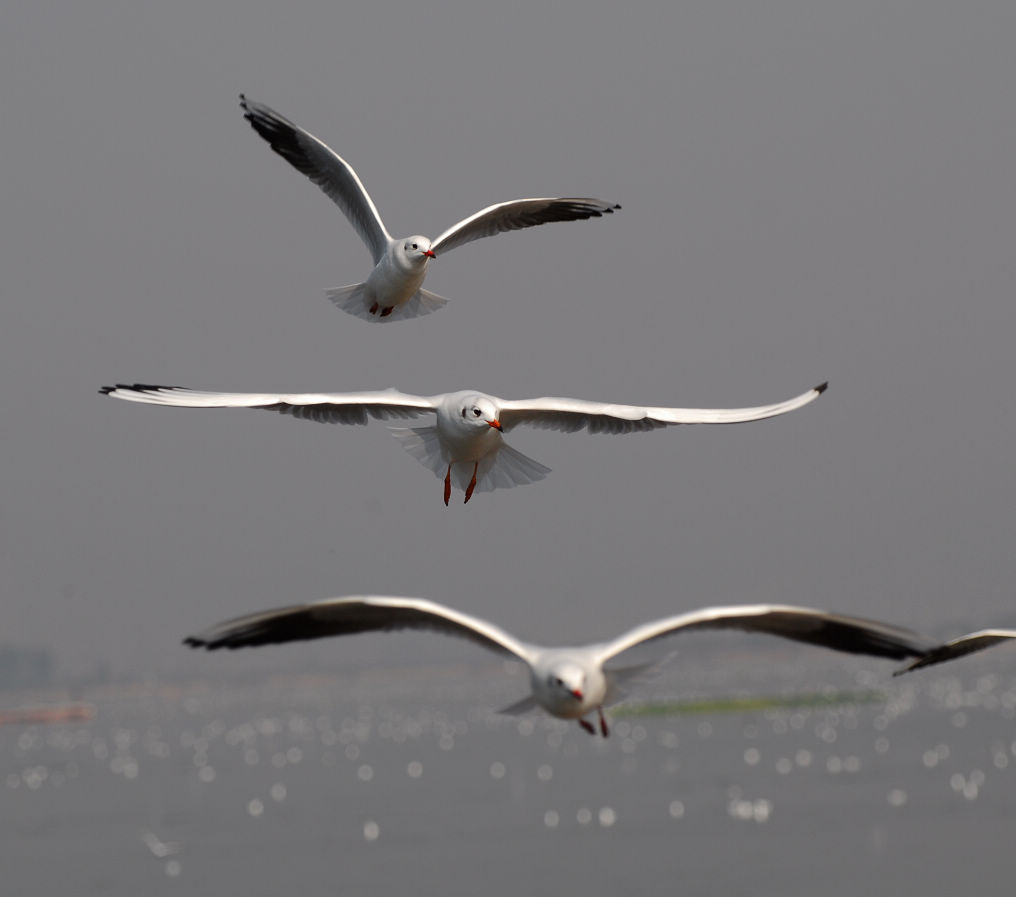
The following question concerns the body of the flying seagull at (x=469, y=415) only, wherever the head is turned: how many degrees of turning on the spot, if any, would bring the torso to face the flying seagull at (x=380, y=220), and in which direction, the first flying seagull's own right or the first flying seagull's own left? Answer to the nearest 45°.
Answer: approximately 135° to the first flying seagull's own right

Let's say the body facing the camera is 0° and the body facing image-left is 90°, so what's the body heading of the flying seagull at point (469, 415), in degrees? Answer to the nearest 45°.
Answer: approximately 0°
